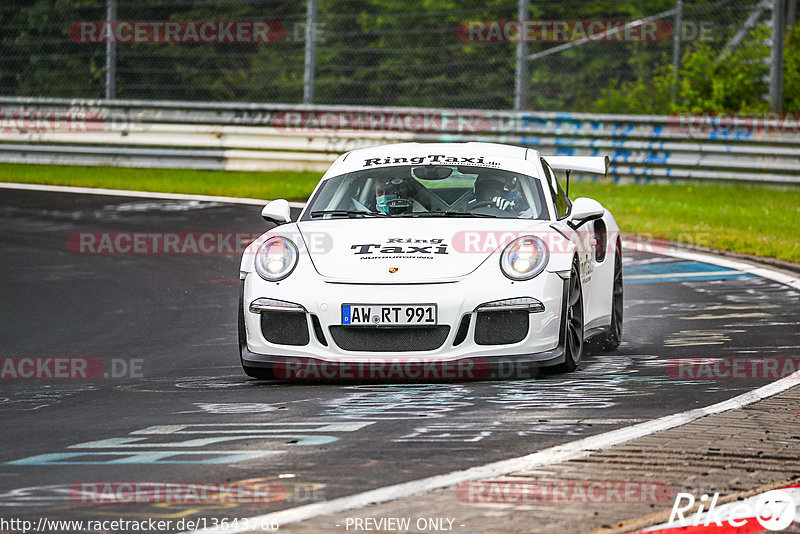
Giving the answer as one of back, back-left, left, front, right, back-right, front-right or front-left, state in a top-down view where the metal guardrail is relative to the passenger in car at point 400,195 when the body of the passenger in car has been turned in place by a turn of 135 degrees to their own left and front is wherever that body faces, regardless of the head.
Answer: front-left

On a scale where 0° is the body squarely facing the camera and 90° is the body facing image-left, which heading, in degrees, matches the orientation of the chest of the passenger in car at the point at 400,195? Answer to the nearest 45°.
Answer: approximately 0°

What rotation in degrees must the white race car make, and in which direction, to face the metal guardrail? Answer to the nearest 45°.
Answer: approximately 180°

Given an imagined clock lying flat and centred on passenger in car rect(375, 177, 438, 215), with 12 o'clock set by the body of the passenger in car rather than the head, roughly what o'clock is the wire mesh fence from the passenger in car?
The wire mesh fence is roughly at 6 o'clock from the passenger in car.

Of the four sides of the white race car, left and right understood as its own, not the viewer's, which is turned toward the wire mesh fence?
back
